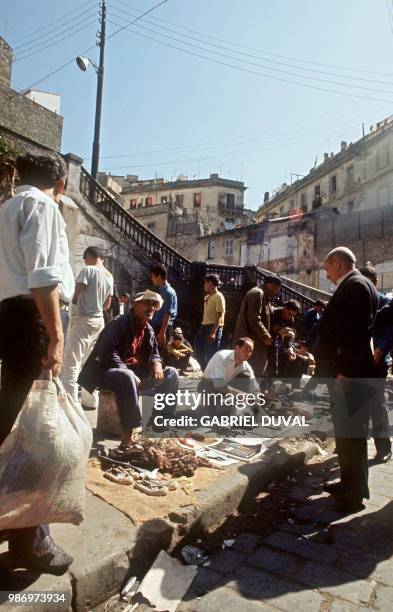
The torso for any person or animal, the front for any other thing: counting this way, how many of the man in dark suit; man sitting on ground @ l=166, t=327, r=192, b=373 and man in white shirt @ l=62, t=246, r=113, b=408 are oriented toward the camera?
1

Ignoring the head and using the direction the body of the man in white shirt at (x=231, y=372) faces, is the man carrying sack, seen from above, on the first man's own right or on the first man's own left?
on the first man's own right

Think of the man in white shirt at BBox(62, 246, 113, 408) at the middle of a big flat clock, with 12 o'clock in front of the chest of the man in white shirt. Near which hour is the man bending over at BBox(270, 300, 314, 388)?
The man bending over is roughly at 2 o'clock from the man in white shirt.

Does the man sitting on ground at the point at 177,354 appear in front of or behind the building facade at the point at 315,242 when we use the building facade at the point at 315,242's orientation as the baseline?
in front

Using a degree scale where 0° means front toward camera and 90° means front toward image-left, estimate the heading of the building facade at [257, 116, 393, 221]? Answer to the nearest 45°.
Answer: approximately 45°

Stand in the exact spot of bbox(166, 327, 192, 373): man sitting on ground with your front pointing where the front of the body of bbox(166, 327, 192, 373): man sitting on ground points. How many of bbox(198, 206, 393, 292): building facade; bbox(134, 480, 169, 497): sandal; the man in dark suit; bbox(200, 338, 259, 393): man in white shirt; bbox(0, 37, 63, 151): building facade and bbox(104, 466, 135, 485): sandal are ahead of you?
4

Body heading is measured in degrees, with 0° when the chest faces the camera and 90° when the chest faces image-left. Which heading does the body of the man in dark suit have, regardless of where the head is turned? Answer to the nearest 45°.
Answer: approximately 90°

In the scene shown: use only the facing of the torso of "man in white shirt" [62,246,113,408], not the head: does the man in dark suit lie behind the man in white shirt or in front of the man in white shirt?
behind

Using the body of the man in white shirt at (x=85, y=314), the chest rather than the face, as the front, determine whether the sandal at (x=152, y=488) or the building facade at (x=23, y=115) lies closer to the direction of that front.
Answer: the building facade

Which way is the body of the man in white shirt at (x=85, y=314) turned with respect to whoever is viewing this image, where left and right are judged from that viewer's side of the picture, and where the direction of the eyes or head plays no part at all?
facing away from the viewer

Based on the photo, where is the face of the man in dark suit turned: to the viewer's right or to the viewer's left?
to the viewer's left

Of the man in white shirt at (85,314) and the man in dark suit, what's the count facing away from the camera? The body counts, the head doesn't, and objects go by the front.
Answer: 1

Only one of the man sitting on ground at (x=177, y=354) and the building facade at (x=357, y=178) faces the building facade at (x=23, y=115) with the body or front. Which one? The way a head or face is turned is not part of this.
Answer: the building facade at (x=357, y=178)

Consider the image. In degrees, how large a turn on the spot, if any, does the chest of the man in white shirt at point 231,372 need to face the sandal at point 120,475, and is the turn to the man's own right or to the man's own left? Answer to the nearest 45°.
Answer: approximately 45° to the man's own right

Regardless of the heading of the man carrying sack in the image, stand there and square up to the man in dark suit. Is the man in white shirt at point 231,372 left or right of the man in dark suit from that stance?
left
